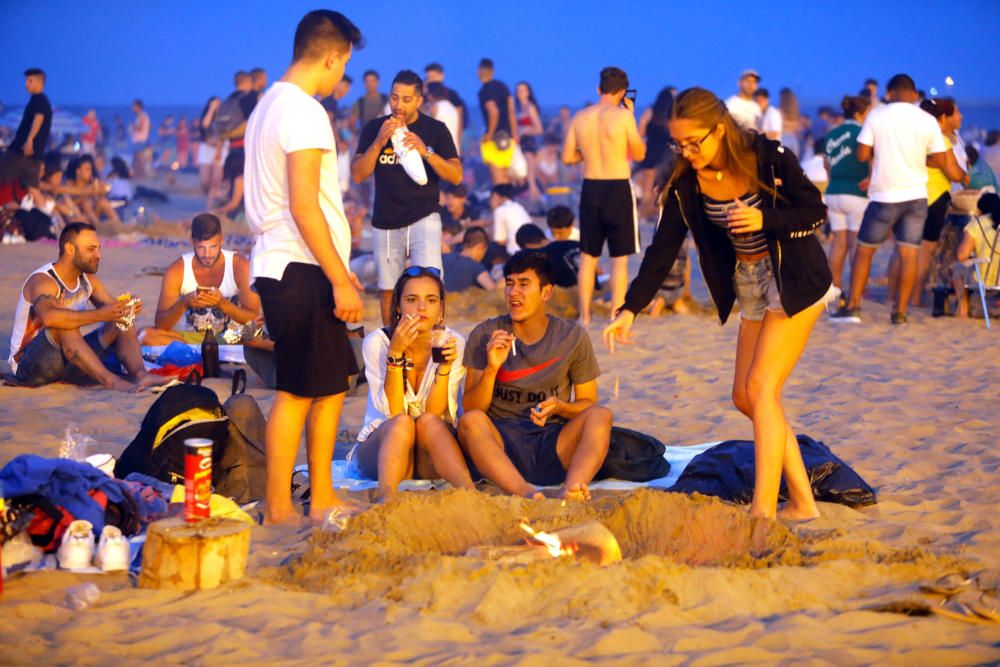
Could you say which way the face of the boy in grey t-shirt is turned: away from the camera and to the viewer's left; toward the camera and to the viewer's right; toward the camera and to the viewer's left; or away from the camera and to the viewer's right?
toward the camera and to the viewer's left

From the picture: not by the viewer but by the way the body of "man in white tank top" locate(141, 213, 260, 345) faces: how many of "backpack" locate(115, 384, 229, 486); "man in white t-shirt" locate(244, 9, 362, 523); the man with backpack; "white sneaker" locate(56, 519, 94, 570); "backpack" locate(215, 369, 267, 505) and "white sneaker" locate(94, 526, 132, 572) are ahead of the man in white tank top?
5

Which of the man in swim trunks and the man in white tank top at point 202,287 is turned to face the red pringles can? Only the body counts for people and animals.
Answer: the man in white tank top

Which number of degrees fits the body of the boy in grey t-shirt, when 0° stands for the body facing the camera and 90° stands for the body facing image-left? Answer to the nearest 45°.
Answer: approximately 0°

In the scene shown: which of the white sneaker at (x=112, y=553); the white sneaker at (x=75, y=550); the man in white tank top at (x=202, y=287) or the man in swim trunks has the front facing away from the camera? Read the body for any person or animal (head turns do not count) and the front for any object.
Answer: the man in swim trunks

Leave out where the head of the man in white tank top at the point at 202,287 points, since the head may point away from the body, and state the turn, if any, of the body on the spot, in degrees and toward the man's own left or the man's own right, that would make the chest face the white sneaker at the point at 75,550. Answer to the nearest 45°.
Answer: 0° — they already face it

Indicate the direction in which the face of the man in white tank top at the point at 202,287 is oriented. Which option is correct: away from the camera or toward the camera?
toward the camera

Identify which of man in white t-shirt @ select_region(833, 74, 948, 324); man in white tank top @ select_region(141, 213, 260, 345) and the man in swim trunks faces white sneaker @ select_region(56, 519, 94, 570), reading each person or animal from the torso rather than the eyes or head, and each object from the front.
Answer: the man in white tank top

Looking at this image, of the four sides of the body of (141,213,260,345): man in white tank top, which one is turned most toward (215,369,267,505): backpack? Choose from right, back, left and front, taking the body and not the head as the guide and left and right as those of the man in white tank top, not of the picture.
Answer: front

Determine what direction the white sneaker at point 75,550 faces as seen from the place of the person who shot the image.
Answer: facing the viewer

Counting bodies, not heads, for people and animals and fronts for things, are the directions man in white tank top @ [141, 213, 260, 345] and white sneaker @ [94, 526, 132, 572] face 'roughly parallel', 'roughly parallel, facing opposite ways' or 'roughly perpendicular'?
roughly parallel

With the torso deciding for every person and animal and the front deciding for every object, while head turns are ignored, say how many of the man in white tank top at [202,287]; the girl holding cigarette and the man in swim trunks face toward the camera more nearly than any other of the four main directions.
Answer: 2

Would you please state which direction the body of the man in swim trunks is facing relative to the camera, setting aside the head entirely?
away from the camera

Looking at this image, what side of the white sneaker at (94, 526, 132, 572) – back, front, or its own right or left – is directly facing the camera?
front

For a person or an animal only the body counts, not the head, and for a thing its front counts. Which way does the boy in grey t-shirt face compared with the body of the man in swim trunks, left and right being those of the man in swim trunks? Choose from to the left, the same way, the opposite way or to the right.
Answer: the opposite way
